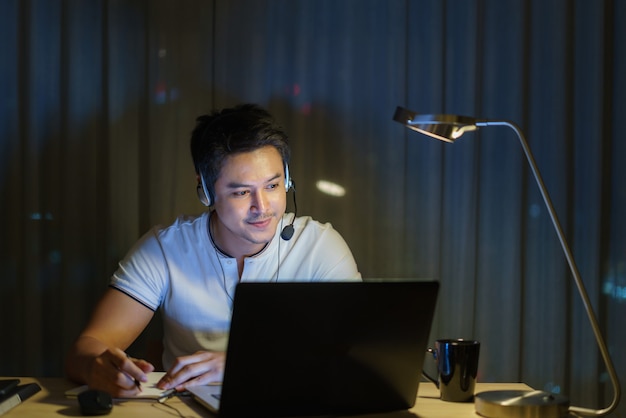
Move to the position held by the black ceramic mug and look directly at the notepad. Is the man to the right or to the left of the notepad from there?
right

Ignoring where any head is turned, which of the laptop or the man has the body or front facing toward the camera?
the man

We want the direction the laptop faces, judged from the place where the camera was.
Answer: facing away from the viewer and to the left of the viewer

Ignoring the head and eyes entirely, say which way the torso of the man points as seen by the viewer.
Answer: toward the camera

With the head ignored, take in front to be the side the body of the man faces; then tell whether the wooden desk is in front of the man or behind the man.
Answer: in front

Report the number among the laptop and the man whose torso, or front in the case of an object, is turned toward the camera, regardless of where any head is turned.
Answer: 1
